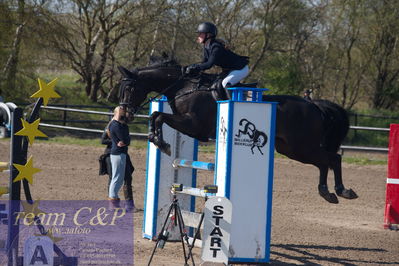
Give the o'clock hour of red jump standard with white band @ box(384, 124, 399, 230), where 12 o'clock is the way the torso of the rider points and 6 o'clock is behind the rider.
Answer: The red jump standard with white band is roughly at 5 o'clock from the rider.

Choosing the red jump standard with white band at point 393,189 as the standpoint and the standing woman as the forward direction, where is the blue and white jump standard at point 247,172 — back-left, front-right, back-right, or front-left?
front-left

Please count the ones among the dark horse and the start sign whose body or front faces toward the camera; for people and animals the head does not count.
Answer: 1

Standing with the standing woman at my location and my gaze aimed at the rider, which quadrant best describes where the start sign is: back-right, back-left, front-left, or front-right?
front-right

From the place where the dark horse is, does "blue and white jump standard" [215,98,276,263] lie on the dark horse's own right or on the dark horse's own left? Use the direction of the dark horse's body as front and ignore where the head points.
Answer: on the dark horse's own left

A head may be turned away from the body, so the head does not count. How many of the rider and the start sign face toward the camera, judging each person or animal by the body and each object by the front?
1

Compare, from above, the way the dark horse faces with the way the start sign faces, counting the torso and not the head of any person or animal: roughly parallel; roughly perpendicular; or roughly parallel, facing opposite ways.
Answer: roughly perpendicular

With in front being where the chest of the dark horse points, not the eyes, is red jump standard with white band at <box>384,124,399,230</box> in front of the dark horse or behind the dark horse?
behind

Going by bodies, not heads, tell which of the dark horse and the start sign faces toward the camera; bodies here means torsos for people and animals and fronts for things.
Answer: the start sign

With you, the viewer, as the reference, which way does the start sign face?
facing the viewer

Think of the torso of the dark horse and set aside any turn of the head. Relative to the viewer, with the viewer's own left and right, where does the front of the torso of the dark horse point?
facing to the left of the viewer

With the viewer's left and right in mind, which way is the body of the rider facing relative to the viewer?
facing to the left of the viewer

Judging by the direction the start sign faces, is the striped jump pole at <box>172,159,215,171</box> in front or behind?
behind
